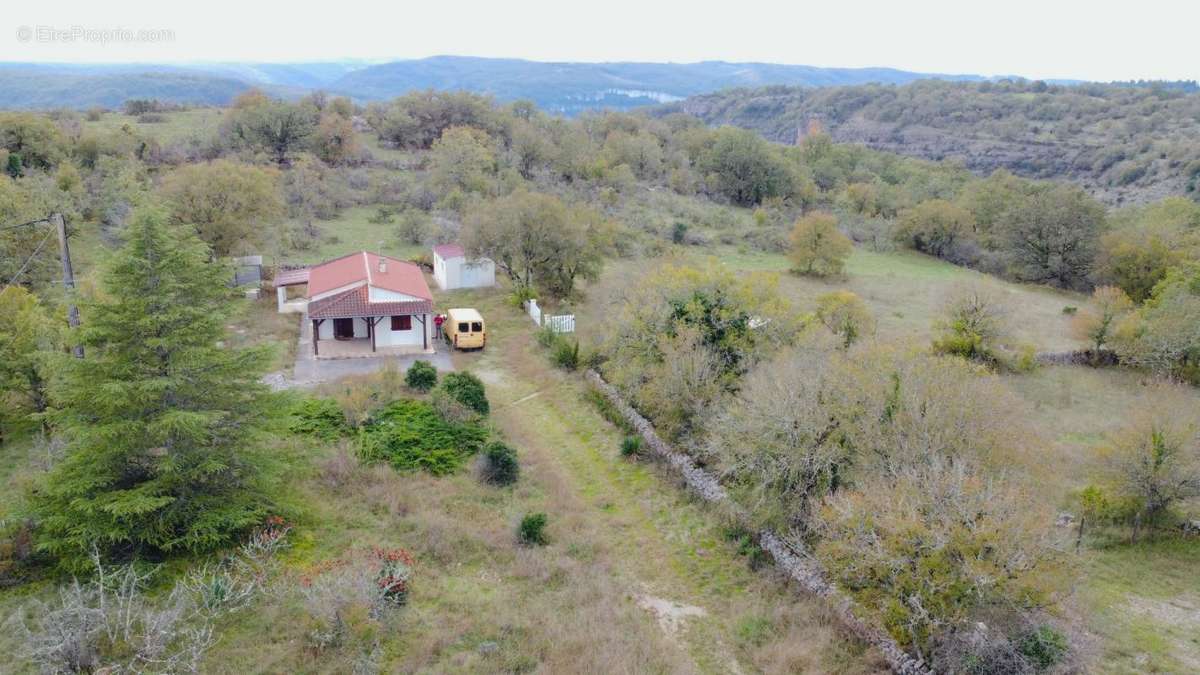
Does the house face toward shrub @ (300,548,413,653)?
yes

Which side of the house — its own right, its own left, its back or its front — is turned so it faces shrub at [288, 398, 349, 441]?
front

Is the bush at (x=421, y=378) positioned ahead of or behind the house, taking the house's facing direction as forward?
ahead

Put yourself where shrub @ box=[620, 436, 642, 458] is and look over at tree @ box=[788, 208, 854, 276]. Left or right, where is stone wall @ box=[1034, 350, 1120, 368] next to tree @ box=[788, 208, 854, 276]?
right

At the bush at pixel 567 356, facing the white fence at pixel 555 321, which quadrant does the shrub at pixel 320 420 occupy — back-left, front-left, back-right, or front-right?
back-left

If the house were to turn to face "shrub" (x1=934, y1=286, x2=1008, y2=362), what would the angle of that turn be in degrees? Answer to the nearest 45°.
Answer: approximately 90° to its left

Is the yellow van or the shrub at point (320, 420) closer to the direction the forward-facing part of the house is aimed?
the shrub

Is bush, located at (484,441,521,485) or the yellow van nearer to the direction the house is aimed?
the bush

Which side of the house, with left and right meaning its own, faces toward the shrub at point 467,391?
front

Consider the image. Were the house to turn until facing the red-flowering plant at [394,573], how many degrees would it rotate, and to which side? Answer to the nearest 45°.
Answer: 0° — it already faces it

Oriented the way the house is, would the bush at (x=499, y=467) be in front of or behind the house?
in front

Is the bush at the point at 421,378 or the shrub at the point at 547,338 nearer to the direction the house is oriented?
the bush

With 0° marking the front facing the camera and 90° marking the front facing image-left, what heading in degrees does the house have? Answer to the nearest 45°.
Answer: approximately 0°

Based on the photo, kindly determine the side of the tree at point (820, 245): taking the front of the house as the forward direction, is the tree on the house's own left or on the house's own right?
on the house's own left

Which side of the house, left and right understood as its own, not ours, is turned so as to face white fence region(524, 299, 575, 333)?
left

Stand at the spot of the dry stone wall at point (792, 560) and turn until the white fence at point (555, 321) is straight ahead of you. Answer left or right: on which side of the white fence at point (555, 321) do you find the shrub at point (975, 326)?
right
